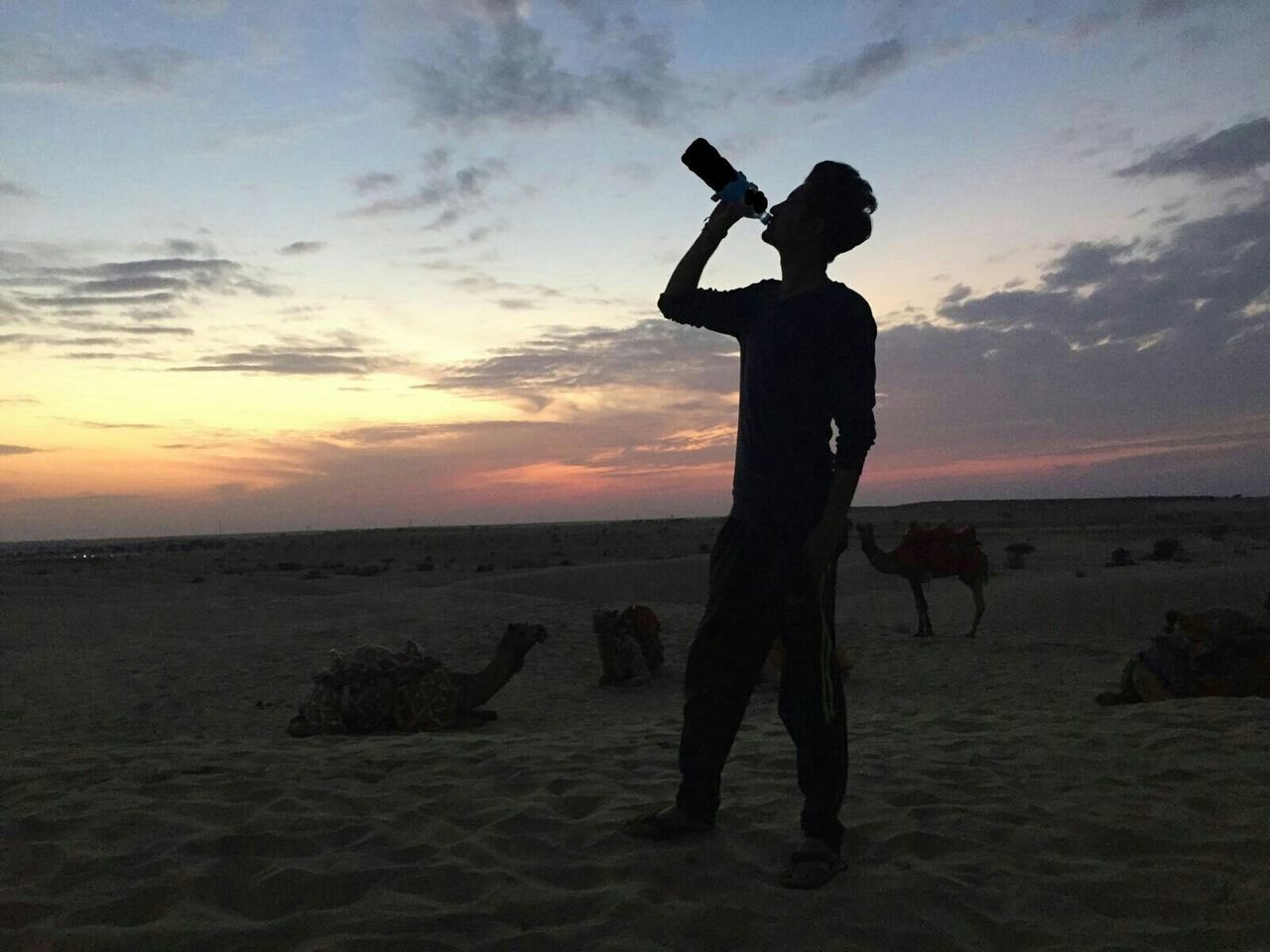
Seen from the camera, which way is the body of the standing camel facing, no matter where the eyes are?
to the viewer's left

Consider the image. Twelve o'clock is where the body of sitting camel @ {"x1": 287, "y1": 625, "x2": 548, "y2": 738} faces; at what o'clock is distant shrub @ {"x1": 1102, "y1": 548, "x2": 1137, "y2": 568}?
The distant shrub is roughly at 11 o'clock from the sitting camel.

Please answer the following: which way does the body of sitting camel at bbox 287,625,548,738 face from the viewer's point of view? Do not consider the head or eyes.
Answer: to the viewer's right

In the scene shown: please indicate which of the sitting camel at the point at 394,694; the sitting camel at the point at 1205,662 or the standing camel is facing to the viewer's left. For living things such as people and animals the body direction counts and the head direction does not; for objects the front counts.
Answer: the standing camel

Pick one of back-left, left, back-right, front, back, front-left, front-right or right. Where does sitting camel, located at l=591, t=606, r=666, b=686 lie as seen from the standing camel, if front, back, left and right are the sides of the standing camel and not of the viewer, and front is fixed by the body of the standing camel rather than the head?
front-left

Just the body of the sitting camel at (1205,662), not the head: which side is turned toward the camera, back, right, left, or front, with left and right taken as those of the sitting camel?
right

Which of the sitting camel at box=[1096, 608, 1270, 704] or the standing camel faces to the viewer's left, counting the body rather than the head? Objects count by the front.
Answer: the standing camel
